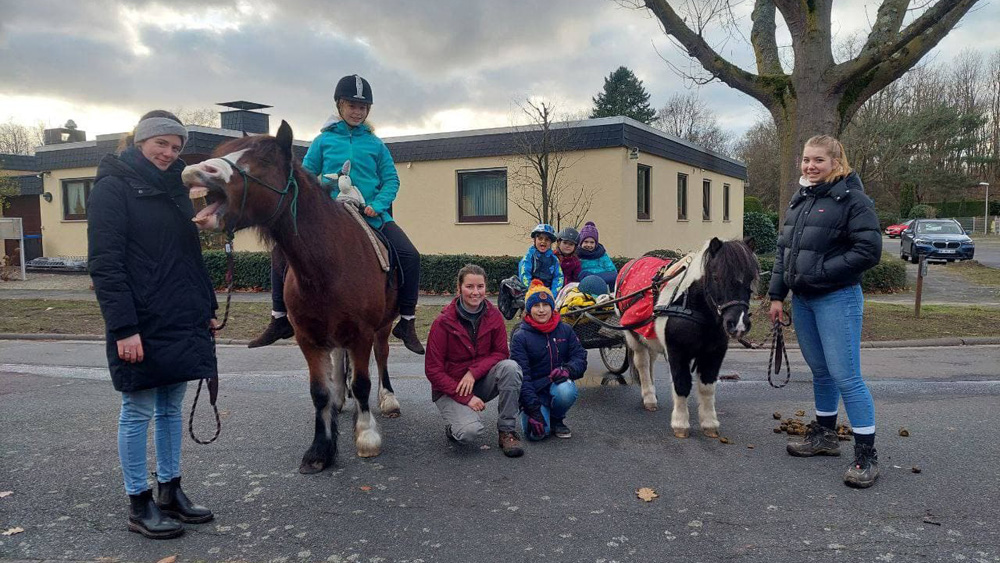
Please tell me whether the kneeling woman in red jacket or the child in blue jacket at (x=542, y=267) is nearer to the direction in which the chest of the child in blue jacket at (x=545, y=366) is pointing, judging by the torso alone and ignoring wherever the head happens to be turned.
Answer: the kneeling woman in red jacket

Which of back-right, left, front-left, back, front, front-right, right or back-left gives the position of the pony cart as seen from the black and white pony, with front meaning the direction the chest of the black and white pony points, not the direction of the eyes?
back

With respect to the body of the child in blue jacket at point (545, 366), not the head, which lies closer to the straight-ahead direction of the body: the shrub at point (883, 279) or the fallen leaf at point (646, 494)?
the fallen leaf

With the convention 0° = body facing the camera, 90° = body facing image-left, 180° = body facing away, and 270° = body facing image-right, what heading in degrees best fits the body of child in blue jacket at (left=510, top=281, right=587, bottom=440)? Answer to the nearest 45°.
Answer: approximately 0°

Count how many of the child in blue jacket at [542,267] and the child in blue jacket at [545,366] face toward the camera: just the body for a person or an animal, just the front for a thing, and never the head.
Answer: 2

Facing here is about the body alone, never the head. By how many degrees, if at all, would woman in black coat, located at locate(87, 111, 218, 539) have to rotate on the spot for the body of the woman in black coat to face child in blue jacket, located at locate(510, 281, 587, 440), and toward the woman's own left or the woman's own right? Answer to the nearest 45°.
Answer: approximately 45° to the woman's own left
